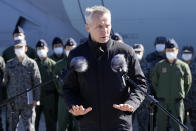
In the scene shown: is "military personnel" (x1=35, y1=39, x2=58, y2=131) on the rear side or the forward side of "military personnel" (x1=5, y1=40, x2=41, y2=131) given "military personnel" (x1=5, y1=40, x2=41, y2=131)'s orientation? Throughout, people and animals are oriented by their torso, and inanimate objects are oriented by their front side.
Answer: on the rear side

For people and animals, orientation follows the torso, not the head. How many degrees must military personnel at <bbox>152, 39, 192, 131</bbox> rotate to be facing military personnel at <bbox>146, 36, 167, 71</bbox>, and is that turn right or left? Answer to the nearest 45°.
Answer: approximately 180°

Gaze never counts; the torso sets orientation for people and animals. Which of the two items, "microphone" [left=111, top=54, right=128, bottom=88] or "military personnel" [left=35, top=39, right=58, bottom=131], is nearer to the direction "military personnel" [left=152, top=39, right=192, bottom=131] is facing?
the microphone

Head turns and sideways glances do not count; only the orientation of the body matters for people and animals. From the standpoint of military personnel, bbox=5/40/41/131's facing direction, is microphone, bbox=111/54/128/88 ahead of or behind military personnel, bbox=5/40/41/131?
ahead

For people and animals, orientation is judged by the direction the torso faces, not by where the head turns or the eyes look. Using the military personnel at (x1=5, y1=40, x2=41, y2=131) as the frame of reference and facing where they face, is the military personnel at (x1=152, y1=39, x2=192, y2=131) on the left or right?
on their left

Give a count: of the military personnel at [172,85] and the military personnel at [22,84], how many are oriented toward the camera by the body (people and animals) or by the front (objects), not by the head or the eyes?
2

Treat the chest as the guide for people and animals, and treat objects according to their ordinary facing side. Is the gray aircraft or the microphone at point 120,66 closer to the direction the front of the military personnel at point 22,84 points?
the microphone

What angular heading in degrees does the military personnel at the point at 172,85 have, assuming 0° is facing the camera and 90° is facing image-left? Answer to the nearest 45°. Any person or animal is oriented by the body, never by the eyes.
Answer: approximately 0°

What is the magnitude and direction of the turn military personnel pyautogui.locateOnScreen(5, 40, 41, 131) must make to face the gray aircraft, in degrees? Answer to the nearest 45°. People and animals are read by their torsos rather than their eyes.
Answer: approximately 135° to their left

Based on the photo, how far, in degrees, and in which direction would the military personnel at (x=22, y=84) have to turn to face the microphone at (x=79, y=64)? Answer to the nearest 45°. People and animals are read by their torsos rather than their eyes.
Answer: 0° — they already face it
